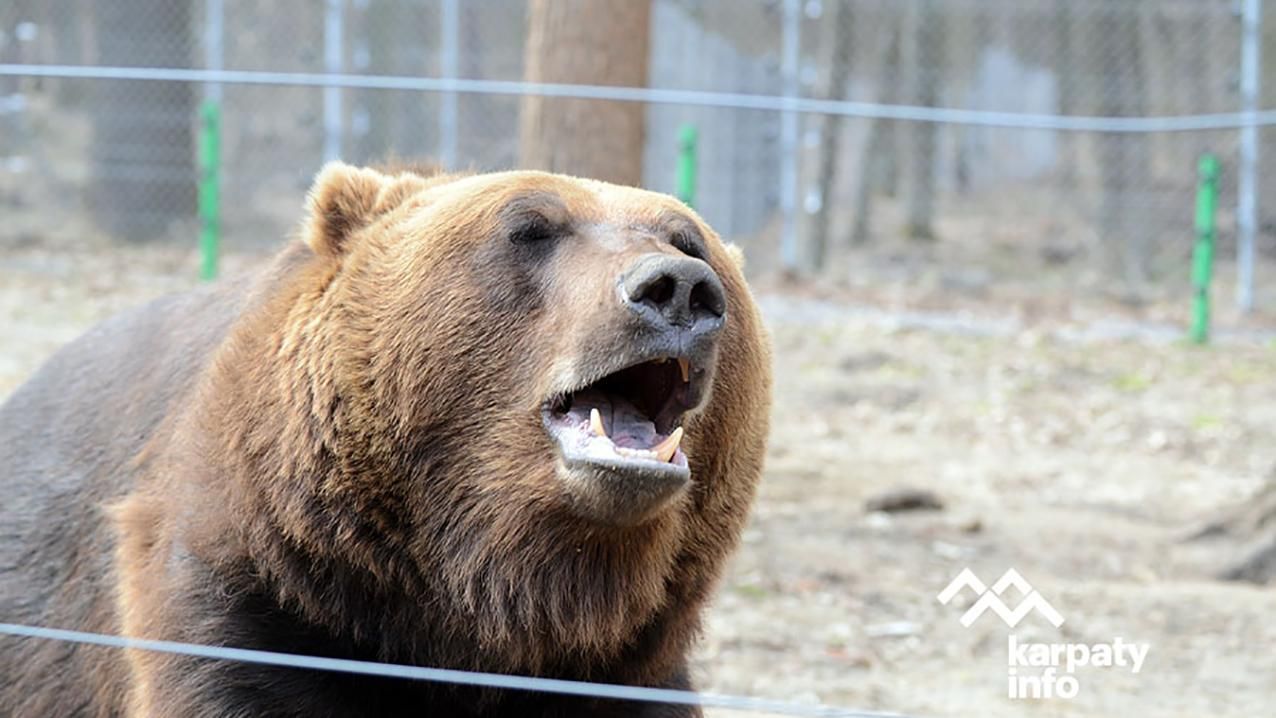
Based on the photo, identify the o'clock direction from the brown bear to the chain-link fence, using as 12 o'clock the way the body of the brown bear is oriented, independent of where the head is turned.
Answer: The chain-link fence is roughly at 8 o'clock from the brown bear.

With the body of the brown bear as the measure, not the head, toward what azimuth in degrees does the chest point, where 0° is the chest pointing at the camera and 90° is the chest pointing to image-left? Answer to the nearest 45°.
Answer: approximately 315°

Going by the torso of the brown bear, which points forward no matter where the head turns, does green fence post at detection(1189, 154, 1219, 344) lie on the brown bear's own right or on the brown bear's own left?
on the brown bear's own left
